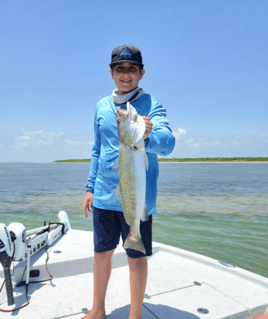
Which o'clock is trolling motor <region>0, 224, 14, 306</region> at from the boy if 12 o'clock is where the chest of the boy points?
The trolling motor is roughly at 4 o'clock from the boy.

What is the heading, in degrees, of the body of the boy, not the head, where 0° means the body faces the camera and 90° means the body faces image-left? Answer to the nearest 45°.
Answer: approximately 0°
